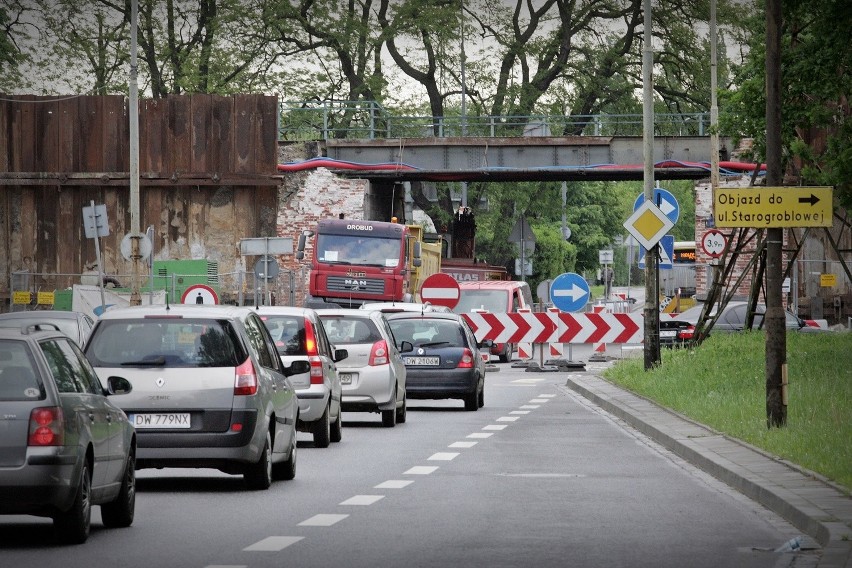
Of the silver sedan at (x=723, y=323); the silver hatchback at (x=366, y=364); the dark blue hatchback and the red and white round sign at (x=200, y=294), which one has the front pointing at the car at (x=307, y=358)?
the red and white round sign

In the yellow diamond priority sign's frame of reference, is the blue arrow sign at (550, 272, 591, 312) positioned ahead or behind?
behind

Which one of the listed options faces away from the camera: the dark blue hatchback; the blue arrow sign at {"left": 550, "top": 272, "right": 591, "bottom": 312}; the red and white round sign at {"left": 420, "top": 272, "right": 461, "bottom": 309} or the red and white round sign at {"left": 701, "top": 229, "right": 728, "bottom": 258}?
the dark blue hatchback

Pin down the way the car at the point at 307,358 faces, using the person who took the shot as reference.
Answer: facing away from the viewer

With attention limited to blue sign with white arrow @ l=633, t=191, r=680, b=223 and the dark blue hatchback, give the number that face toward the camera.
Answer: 1

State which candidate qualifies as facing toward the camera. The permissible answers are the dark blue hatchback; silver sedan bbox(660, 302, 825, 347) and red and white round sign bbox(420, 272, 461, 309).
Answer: the red and white round sign

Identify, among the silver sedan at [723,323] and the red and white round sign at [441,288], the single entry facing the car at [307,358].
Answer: the red and white round sign

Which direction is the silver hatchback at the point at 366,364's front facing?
away from the camera

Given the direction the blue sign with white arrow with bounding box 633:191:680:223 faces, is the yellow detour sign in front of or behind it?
in front

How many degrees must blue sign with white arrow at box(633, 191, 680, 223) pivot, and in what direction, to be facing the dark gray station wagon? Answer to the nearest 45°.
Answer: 0° — it already faces it

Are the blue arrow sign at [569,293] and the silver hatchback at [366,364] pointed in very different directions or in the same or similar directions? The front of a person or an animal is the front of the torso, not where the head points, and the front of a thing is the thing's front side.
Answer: very different directions

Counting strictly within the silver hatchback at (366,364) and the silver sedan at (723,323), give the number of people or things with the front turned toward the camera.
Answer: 0

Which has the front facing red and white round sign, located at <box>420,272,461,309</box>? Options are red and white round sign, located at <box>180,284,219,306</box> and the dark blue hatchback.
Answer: the dark blue hatchback

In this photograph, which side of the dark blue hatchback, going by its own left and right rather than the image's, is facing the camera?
back

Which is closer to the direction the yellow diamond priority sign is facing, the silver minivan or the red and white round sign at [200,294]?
the silver minivan

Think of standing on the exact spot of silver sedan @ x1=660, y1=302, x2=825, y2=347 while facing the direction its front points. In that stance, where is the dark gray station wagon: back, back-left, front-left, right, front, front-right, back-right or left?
back-right

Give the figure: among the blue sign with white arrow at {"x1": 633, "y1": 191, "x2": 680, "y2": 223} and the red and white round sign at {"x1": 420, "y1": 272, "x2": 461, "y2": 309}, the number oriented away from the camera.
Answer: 0

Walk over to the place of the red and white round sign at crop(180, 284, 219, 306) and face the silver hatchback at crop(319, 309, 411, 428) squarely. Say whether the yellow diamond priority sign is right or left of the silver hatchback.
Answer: left
